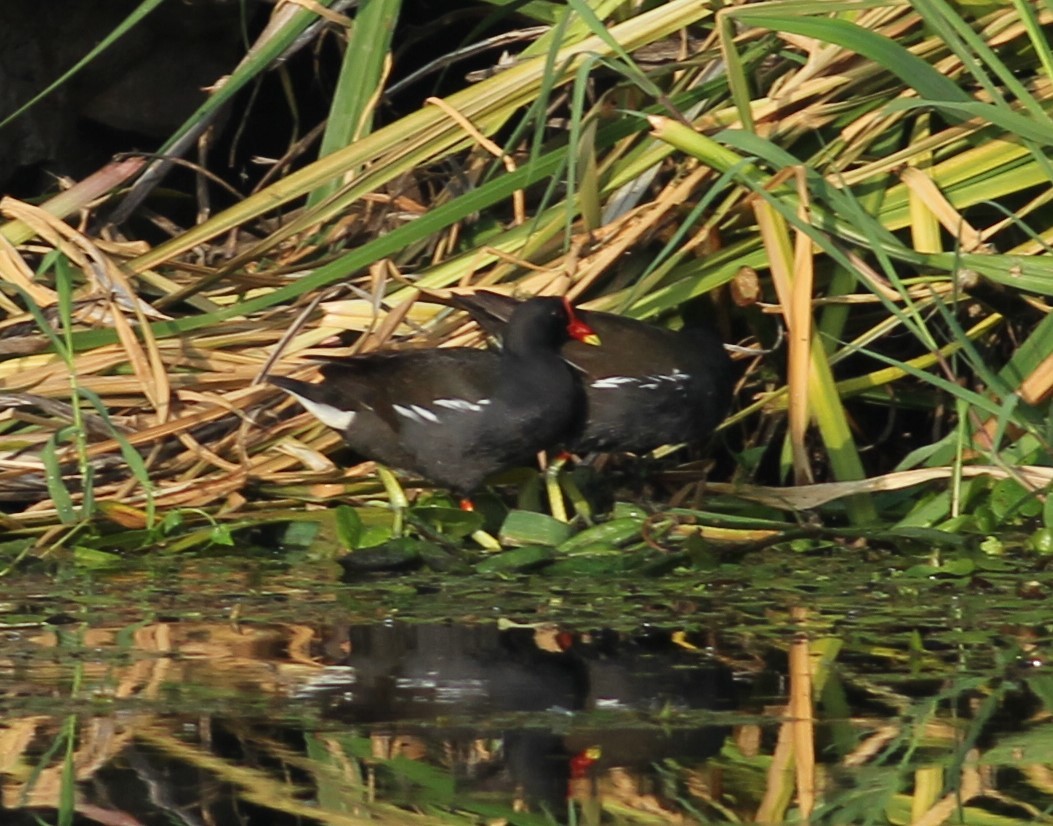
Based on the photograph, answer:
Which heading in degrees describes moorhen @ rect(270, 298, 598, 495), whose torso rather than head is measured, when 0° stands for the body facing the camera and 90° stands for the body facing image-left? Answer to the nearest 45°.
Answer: approximately 270°

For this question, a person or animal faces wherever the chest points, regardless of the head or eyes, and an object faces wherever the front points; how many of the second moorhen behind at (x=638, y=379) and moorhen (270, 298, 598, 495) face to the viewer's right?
2

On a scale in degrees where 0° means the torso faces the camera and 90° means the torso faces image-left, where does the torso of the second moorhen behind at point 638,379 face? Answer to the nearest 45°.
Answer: approximately 270°
